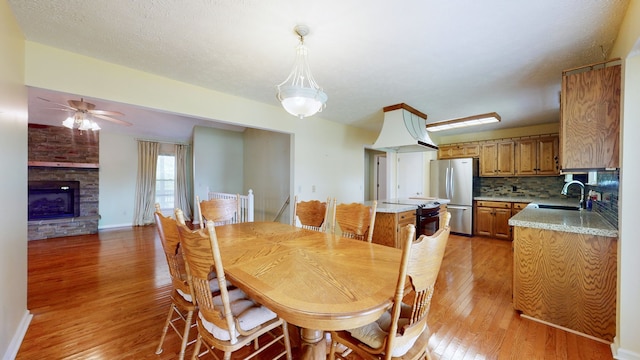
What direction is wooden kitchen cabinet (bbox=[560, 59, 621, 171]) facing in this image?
to the viewer's left

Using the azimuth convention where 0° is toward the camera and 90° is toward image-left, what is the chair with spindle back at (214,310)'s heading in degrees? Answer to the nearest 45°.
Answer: approximately 225°

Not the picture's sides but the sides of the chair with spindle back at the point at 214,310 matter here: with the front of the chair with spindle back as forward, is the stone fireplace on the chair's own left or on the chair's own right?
on the chair's own left

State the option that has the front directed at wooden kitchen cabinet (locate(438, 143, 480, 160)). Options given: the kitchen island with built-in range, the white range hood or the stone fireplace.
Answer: the stone fireplace

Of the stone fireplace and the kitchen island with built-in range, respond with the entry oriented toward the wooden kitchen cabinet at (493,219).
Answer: the stone fireplace

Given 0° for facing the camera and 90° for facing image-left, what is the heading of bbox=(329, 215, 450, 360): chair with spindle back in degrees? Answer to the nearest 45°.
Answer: approximately 135°

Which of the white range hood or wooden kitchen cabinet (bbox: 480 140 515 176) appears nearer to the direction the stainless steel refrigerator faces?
the white range hood

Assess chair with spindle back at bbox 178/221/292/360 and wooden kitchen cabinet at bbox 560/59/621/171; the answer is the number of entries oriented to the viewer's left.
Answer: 1
